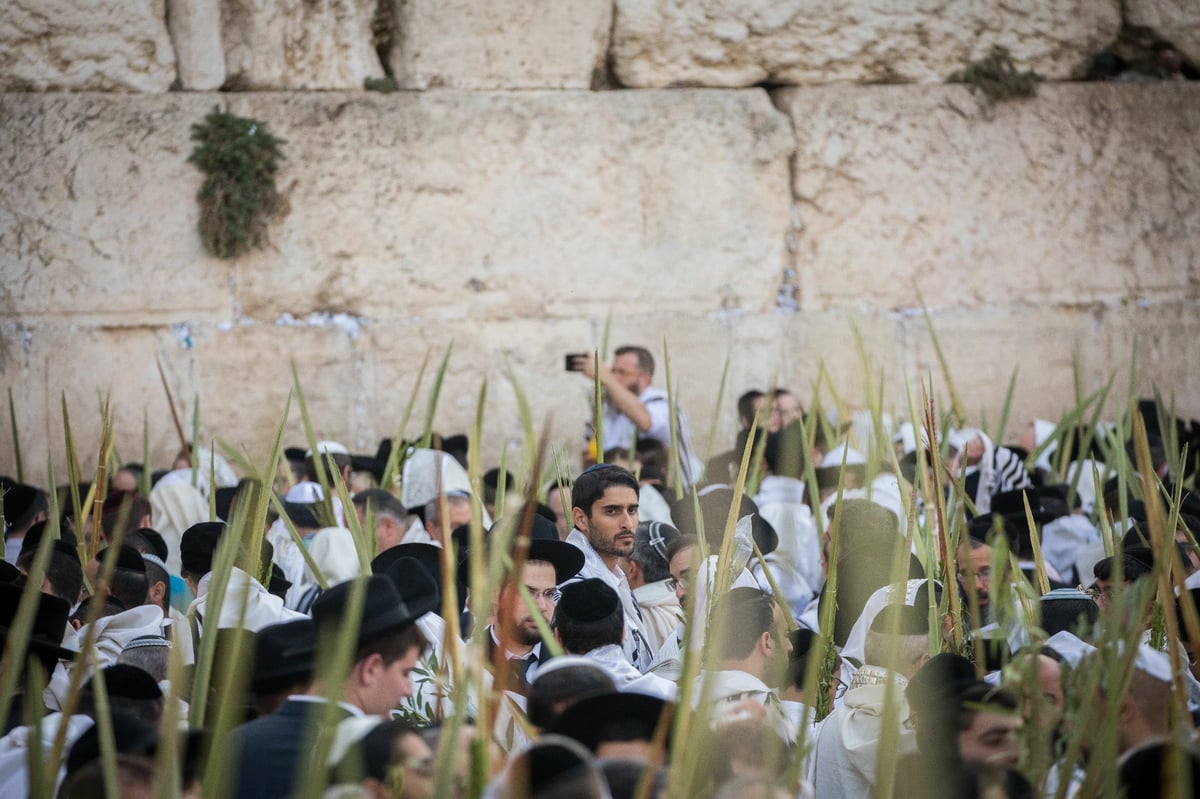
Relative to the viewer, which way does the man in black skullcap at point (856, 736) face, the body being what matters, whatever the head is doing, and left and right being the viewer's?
facing away from the viewer and to the right of the viewer

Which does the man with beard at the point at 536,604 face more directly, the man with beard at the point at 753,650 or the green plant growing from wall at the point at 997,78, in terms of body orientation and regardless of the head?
the man with beard

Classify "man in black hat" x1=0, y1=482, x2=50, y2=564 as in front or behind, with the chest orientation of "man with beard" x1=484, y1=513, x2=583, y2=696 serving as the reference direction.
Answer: behind

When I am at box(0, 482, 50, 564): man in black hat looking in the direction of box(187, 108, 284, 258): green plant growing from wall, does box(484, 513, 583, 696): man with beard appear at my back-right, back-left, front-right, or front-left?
back-right

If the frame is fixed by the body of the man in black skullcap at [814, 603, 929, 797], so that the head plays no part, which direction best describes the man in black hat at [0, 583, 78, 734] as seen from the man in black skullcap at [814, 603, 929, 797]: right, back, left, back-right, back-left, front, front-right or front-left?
back-left

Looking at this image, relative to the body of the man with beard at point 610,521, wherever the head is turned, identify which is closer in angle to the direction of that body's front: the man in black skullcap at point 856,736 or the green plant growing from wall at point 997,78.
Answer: the man in black skullcap
